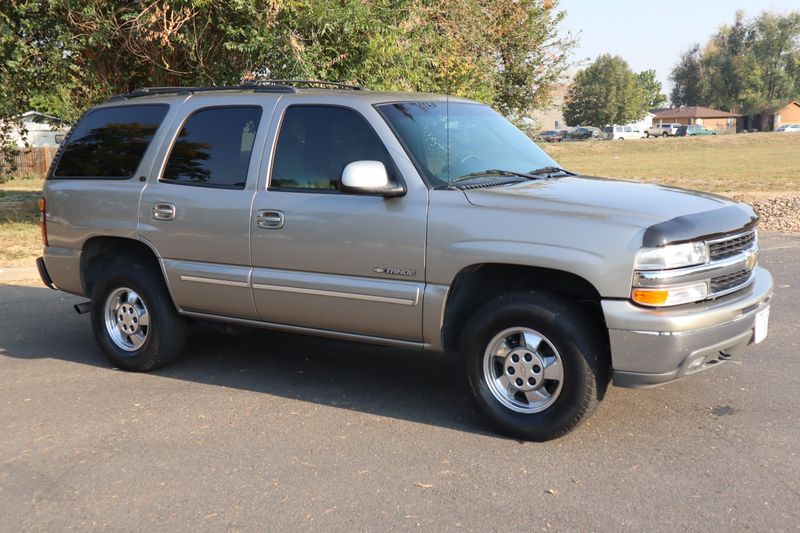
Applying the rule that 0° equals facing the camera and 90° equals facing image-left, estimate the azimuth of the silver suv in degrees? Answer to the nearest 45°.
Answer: approximately 315°
